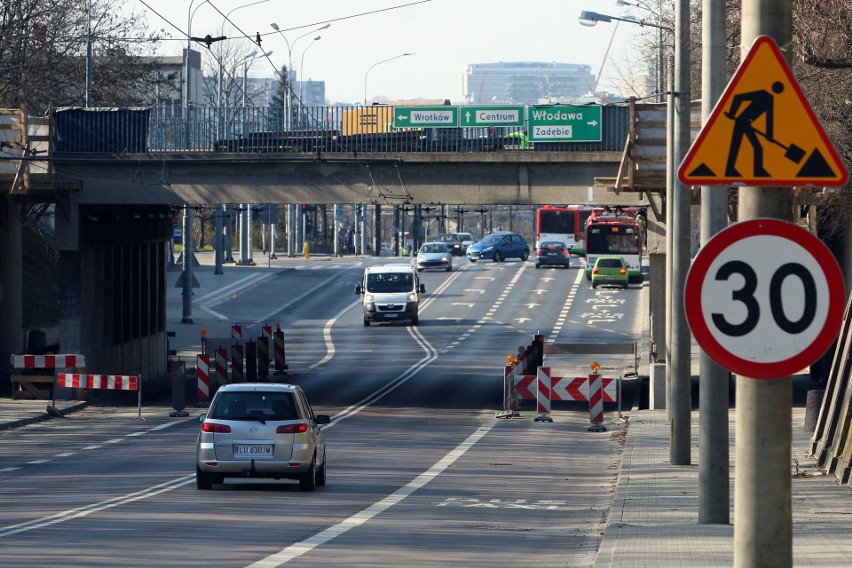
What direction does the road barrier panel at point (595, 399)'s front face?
toward the camera

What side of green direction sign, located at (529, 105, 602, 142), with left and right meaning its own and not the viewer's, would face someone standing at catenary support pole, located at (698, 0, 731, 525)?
front

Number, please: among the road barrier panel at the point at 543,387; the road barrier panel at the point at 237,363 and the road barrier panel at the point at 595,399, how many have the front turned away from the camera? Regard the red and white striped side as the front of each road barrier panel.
0

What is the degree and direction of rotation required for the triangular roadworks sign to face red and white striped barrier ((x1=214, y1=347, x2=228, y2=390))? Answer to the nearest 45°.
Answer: approximately 135° to its right

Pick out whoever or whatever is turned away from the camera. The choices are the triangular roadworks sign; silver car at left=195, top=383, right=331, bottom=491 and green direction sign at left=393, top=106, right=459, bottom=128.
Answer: the silver car

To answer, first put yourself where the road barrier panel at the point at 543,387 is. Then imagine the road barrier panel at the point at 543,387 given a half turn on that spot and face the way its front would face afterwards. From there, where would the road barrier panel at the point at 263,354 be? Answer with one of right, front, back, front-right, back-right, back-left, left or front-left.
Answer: front-left

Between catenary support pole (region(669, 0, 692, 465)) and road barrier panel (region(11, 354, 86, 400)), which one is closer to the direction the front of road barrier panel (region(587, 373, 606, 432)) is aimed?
the catenary support pole

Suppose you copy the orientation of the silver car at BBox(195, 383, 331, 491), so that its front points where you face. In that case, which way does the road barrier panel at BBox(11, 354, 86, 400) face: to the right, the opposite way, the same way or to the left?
the opposite way

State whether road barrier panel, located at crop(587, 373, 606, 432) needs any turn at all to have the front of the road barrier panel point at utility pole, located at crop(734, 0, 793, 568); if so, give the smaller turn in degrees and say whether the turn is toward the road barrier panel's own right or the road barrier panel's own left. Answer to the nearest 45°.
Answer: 0° — it already faces it

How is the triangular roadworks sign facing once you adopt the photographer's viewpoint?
facing the viewer

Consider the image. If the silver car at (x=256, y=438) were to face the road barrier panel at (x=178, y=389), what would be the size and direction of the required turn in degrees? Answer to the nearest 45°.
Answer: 0° — it already faces it

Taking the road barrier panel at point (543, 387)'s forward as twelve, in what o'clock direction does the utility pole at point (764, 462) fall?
The utility pole is roughly at 12 o'clock from the road barrier panel.

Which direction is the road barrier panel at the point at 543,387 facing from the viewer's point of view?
toward the camera

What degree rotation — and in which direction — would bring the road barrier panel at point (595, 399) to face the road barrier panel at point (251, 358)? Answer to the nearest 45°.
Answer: approximately 135° to its right
